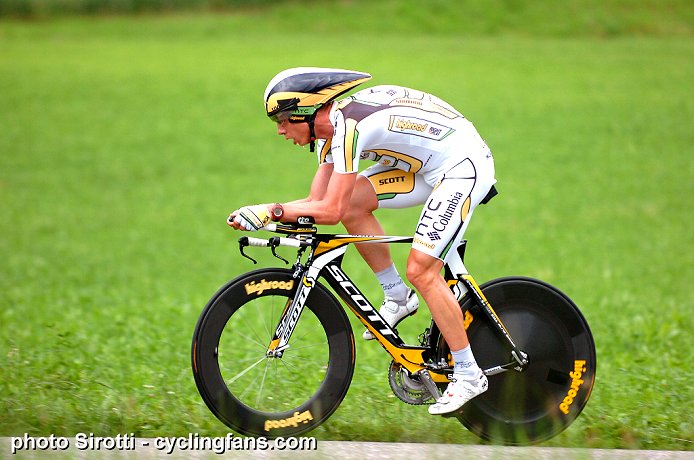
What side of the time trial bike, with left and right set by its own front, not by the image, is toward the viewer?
left

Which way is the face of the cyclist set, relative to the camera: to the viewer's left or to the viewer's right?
to the viewer's left

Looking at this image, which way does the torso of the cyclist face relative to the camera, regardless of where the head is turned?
to the viewer's left
